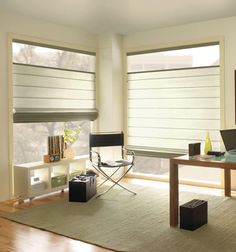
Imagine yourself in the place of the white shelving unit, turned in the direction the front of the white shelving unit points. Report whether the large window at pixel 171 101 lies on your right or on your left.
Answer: on your left

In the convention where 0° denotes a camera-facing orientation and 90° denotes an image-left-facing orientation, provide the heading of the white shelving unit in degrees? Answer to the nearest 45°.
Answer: approximately 315°

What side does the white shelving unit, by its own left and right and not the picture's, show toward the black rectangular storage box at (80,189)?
front

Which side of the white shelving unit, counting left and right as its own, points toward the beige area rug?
front

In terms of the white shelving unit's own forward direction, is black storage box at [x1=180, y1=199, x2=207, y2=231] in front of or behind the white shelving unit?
in front
